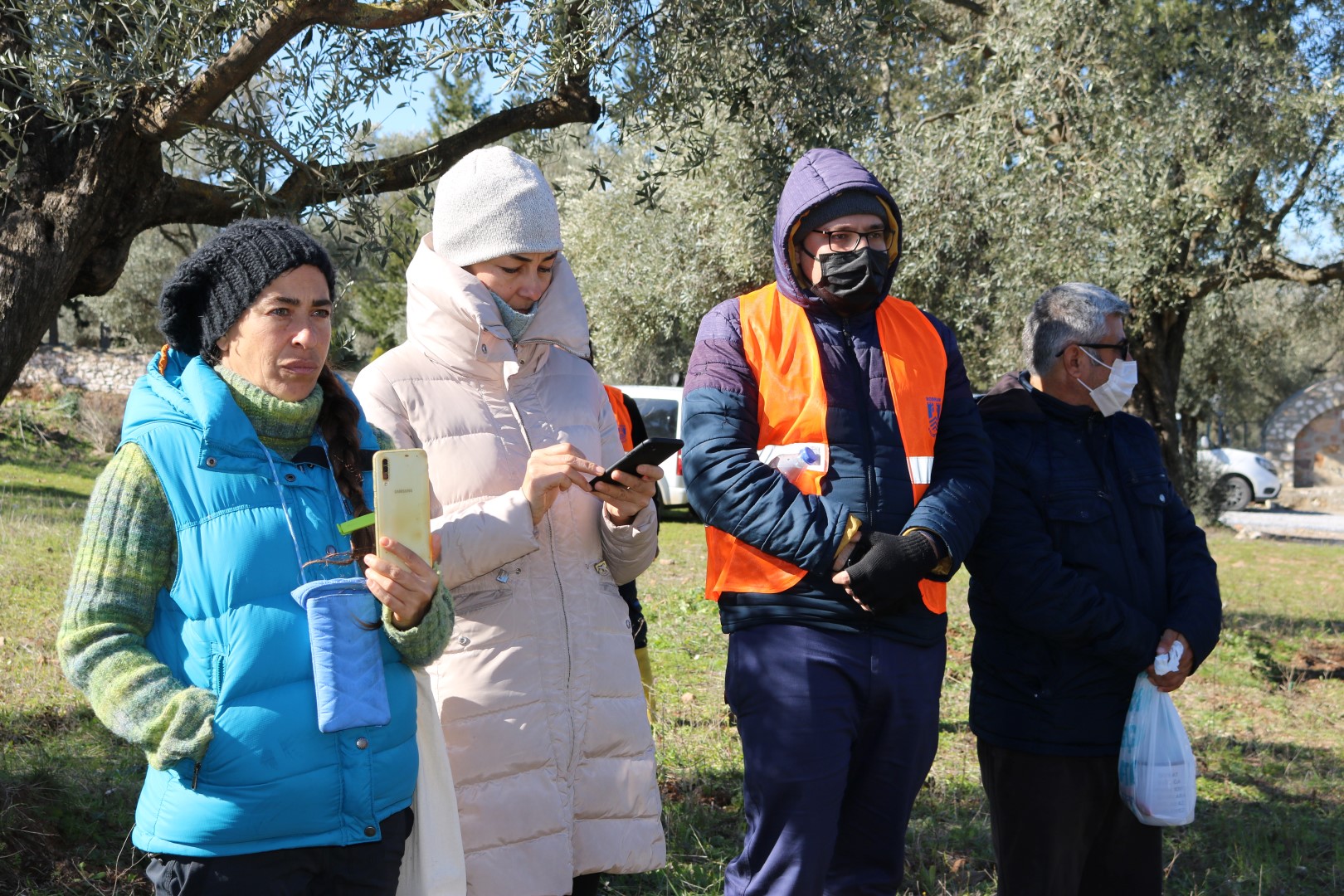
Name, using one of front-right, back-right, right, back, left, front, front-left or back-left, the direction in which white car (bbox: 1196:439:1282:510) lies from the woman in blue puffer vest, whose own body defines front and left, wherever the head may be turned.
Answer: left

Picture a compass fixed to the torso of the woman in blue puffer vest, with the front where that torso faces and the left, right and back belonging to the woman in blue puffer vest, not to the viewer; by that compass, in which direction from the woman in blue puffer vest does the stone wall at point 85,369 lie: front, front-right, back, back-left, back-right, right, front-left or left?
back-left

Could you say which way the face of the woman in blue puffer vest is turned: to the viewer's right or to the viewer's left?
to the viewer's right

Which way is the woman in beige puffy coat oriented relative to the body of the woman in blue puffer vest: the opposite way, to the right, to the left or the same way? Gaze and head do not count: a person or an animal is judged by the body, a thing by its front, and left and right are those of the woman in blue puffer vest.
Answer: the same way

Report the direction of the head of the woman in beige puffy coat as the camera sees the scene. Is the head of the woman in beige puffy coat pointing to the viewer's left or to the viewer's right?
to the viewer's right

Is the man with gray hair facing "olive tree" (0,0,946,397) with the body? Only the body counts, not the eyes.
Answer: no

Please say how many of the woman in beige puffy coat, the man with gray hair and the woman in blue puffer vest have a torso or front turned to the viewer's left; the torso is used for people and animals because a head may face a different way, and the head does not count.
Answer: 0

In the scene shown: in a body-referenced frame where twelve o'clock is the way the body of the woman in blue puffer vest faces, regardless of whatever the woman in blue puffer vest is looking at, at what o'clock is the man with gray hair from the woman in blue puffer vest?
The man with gray hair is roughly at 10 o'clock from the woman in blue puffer vest.

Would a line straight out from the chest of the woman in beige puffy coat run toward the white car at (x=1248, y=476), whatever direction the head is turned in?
no

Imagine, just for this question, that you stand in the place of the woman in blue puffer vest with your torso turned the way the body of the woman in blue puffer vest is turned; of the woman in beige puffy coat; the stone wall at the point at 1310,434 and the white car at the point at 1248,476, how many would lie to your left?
3

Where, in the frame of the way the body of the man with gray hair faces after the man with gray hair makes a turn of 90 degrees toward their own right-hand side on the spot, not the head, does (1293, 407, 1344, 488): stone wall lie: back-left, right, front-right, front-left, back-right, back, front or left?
back-right

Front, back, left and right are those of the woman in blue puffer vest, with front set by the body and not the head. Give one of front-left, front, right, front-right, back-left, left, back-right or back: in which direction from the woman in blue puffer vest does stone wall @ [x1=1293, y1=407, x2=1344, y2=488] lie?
left

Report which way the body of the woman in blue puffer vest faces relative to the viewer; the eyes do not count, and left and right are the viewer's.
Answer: facing the viewer and to the right of the viewer

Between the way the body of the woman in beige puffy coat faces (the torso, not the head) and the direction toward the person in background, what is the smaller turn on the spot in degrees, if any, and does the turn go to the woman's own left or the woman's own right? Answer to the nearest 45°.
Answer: approximately 135° to the woman's own left

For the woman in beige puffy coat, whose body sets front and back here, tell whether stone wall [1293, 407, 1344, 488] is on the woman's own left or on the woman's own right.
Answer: on the woman's own left

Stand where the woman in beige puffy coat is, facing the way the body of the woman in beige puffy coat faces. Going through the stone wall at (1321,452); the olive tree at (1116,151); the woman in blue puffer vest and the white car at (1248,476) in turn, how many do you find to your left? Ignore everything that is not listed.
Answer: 3

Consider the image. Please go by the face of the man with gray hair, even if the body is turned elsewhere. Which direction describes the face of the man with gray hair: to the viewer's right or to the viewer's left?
to the viewer's right

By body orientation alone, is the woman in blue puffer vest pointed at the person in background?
no
